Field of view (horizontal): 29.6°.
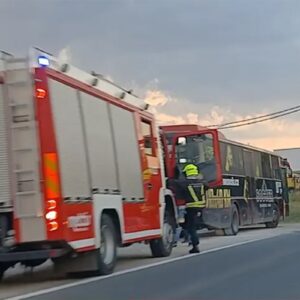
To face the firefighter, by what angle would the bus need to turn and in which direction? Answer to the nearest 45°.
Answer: approximately 45° to its left

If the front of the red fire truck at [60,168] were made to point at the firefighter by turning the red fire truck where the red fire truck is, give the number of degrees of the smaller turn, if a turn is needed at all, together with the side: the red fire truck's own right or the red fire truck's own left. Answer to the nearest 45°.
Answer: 0° — it already faces them

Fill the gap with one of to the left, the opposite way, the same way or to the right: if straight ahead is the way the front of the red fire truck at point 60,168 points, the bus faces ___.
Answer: the opposite way

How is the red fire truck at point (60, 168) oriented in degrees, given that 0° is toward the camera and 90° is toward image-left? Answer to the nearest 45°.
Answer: approximately 225°
